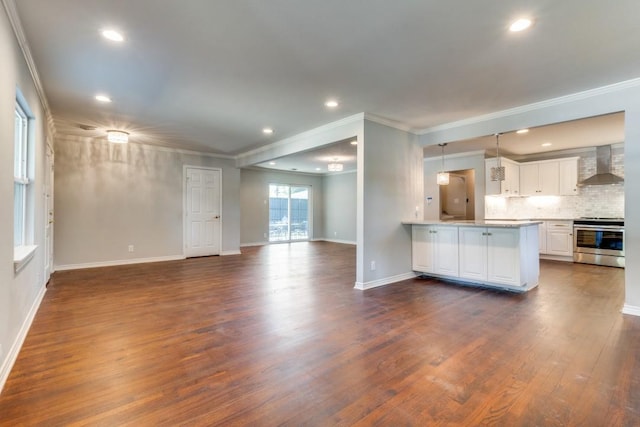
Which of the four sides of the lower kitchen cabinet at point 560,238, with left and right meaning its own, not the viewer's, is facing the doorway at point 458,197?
right

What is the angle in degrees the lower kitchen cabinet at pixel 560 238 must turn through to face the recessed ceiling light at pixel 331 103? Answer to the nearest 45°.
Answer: approximately 45° to its right

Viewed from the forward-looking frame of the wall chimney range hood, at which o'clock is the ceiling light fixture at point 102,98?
The ceiling light fixture is roughly at 1 o'clock from the wall chimney range hood.

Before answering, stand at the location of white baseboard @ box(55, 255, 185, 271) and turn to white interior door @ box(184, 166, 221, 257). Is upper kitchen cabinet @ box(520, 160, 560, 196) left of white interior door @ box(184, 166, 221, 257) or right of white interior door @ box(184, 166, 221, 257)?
right

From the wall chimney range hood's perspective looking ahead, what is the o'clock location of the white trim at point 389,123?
The white trim is roughly at 1 o'clock from the wall chimney range hood.

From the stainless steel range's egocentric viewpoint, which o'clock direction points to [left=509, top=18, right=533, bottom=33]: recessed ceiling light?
The recessed ceiling light is roughly at 12 o'clock from the stainless steel range.

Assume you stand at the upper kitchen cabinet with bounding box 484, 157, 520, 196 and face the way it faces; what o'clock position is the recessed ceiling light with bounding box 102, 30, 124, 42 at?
The recessed ceiling light is roughly at 2 o'clock from the upper kitchen cabinet.

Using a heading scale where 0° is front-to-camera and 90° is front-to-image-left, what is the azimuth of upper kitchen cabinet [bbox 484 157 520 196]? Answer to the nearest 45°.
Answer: approximately 315°

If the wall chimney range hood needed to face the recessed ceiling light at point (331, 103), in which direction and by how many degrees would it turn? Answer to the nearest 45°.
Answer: approximately 45° to its right

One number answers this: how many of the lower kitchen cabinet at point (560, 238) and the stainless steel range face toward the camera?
2
